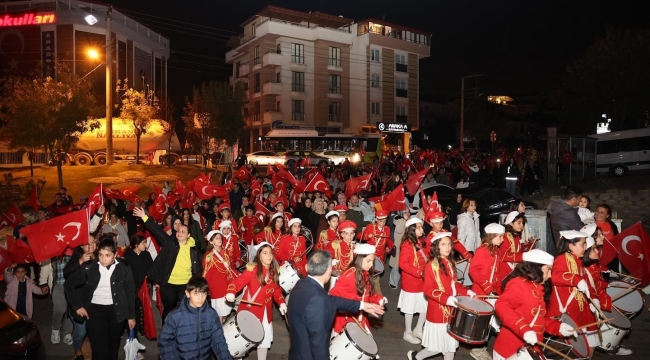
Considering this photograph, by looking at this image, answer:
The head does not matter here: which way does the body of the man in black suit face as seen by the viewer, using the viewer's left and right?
facing away from the viewer and to the right of the viewer

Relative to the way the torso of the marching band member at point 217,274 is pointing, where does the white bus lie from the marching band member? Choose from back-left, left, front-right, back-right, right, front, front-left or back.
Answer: left

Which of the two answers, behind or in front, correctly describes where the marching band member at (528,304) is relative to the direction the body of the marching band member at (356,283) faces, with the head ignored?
in front

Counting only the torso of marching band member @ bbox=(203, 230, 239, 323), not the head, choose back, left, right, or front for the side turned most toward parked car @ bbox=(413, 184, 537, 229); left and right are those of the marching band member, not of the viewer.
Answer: left

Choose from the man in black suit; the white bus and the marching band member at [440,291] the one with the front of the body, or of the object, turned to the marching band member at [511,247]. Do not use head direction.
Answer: the man in black suit

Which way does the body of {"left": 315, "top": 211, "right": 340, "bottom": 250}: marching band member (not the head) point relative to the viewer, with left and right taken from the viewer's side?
facing the viewer and to the right of the viewer

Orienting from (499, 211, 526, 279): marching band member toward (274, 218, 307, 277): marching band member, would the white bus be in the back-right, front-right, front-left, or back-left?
back-right

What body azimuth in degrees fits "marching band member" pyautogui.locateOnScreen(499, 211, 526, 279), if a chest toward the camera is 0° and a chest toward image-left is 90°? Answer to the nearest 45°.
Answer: approximately 315°
